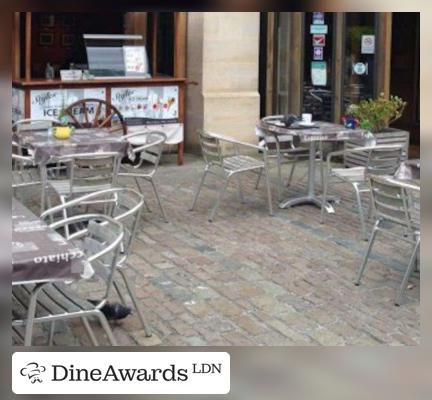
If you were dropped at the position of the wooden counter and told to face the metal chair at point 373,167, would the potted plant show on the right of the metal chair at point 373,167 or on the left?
left

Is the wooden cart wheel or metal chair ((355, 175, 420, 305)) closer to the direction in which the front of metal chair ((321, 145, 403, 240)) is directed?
the wooden cart wheel

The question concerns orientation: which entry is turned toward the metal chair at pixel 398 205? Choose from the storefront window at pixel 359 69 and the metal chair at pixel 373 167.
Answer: the storefront window

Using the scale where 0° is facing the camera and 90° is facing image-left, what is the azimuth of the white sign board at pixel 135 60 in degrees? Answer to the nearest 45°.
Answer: approximately 0°

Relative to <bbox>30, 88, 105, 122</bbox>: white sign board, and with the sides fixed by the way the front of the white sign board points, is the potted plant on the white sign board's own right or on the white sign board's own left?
on the white sign board's own left

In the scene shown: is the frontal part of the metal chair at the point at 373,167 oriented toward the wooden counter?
yes

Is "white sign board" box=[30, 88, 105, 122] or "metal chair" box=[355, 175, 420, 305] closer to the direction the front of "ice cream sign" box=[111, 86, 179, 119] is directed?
the metal chair

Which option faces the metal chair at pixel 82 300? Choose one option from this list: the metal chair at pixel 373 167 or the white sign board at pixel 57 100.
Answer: the white sign board

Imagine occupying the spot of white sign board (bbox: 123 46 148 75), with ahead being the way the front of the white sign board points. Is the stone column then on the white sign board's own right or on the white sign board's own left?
on the white sign board's own left

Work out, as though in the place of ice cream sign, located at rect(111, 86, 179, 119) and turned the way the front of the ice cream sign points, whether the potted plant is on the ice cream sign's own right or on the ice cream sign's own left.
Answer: on the ice cream sign's own left
